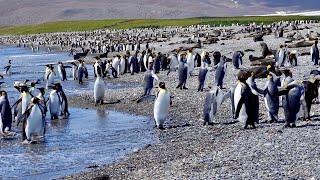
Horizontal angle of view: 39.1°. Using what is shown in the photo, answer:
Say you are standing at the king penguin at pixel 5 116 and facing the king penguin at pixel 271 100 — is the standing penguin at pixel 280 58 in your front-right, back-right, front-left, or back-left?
front-left

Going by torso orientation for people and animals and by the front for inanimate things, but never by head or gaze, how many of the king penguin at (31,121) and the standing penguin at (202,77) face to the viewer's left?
0

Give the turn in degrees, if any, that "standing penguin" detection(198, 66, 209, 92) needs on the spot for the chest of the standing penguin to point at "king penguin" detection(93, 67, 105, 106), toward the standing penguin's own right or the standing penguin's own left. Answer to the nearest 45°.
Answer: approximately 135° to the standing penguin's own left

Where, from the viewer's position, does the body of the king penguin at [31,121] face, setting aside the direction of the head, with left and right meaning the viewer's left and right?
facing the viewer and to the right of the viewer

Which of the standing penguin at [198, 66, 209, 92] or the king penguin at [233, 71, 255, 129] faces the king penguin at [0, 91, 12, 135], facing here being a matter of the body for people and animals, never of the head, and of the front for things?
the king penguin at [233, 71, 255, 129]

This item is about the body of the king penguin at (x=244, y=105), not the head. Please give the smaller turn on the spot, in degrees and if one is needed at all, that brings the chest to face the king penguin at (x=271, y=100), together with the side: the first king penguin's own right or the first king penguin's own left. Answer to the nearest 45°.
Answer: approximately 135° to the first king penguin's own right

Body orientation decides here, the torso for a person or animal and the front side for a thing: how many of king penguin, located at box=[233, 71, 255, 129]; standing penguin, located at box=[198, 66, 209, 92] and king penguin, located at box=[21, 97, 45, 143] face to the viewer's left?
1

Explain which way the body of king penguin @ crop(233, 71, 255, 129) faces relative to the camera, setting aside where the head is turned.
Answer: to the viewer's left

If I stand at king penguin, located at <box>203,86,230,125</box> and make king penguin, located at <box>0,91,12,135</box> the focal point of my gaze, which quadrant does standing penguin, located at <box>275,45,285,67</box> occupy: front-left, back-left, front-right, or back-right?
back-right

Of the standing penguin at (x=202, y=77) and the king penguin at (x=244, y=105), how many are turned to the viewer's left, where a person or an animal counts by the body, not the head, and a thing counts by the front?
1

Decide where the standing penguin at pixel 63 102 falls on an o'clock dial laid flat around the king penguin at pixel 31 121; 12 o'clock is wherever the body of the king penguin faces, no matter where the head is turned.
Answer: The standing penguin is roughly at 8 o'clock from the king penguin.

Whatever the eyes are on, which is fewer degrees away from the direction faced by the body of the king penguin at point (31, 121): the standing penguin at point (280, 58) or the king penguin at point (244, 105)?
the king penguin

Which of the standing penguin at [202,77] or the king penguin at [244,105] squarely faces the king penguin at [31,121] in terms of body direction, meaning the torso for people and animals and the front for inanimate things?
the king penguin at [244,105]
